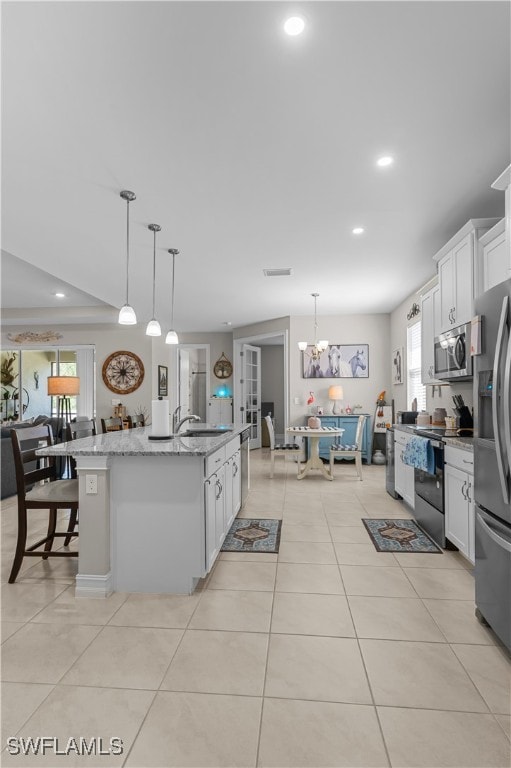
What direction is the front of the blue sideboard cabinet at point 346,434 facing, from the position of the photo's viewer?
facing the viewer

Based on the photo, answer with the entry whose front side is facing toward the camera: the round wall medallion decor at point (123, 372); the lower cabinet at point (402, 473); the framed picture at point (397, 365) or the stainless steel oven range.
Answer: the round wall medallion decor

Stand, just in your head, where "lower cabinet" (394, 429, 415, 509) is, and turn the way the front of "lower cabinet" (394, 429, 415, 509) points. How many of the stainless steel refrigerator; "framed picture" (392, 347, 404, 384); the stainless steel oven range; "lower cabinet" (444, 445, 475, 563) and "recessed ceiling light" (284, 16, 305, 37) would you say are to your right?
1

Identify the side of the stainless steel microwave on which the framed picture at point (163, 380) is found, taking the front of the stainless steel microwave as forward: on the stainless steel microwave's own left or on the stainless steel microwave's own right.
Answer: on the stainless steel microwave's own right

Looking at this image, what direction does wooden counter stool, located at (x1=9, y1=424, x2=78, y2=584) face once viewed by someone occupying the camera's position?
facing the viewer and to the right of the viewer

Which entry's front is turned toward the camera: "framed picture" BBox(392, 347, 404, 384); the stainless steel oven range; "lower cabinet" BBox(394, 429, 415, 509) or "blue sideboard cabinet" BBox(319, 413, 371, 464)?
"blue sideboard cabinet" BBox(319, 413, 371, 464)

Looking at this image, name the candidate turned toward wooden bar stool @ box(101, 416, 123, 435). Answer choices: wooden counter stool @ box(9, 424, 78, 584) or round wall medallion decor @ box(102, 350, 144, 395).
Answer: the round wall medallion decor

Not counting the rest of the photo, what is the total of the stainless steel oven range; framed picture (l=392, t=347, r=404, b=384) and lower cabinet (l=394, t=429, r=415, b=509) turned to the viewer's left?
3

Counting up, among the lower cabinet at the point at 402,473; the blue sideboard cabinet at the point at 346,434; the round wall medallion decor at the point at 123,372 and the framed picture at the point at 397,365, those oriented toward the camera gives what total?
2

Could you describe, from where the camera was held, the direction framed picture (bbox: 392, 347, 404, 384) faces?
facing to the left of the viewer

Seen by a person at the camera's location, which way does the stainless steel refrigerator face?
facing the viewer and to the left of the viewer

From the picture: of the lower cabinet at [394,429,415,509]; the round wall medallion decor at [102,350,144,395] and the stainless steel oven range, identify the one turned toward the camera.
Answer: the round wall medallion decor

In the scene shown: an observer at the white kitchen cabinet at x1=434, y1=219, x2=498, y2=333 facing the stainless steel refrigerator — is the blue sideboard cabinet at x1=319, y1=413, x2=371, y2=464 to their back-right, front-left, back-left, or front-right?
back-right

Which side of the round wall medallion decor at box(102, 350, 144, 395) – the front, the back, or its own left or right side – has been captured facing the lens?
front

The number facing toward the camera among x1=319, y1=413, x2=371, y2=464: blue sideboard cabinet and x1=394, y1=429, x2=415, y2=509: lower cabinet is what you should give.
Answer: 1

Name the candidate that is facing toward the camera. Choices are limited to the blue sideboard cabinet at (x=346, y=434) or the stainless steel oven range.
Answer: the blue sideboard cabinet

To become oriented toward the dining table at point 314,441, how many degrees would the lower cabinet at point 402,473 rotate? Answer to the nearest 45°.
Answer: approximately 45° to its right
